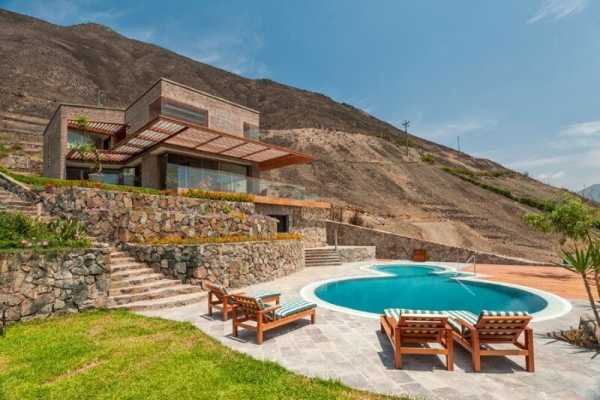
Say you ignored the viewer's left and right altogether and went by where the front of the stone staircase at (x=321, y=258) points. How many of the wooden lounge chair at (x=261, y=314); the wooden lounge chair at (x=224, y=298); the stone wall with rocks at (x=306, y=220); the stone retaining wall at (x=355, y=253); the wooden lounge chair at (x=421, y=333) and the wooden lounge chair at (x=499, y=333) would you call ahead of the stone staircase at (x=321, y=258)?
4

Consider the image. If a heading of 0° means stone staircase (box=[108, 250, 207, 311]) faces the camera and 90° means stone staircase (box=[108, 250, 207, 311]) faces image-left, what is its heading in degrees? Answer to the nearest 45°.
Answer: approximately 315°

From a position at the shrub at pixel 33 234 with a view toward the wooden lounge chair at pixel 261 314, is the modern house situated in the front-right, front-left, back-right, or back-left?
back-left

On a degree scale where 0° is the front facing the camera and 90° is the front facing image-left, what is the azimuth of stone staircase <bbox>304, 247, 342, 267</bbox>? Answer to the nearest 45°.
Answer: approximately 0°

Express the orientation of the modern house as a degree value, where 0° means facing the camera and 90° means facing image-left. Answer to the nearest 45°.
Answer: approximately 315°

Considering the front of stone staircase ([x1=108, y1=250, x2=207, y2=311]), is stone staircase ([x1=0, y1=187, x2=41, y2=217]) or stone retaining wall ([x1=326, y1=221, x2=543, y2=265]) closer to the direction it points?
the stone retaining wall

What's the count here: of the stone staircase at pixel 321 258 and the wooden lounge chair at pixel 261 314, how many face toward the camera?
1

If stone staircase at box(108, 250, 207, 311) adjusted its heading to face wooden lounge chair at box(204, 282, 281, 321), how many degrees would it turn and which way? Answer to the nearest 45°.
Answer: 0° — it already faces it
